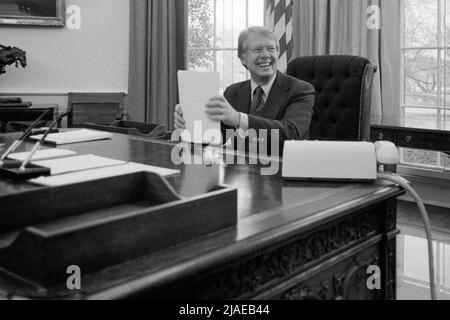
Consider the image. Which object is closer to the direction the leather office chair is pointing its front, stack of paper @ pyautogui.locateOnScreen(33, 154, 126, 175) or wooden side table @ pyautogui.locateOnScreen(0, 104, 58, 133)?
the stack of paper

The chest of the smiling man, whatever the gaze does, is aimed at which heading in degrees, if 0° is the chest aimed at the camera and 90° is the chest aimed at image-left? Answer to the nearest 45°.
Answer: approximately 45°

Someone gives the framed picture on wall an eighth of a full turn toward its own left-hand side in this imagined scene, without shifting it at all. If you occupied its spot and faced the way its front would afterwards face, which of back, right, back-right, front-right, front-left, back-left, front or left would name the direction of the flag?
front

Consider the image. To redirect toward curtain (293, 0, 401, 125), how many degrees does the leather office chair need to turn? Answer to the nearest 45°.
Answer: approximately 135° to its right

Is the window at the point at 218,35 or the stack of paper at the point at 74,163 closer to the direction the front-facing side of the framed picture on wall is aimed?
the stack of paper

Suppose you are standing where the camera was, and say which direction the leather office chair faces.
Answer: facing the viewer and to the left of the viewer

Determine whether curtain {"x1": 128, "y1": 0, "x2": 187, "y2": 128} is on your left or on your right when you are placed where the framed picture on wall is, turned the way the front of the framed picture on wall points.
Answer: on your left

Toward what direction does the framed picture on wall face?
toward the camera
